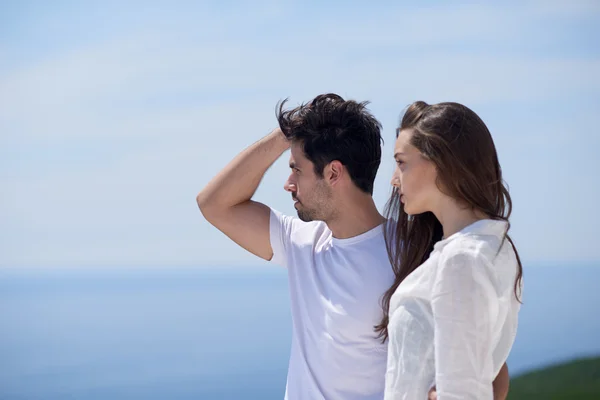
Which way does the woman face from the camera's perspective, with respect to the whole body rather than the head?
to the viewer's left

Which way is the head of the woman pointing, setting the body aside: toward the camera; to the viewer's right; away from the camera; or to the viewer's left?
to the viewer's left

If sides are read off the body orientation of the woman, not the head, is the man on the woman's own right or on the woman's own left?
on the woman's own right

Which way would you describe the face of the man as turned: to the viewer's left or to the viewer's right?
to the viewer's left
